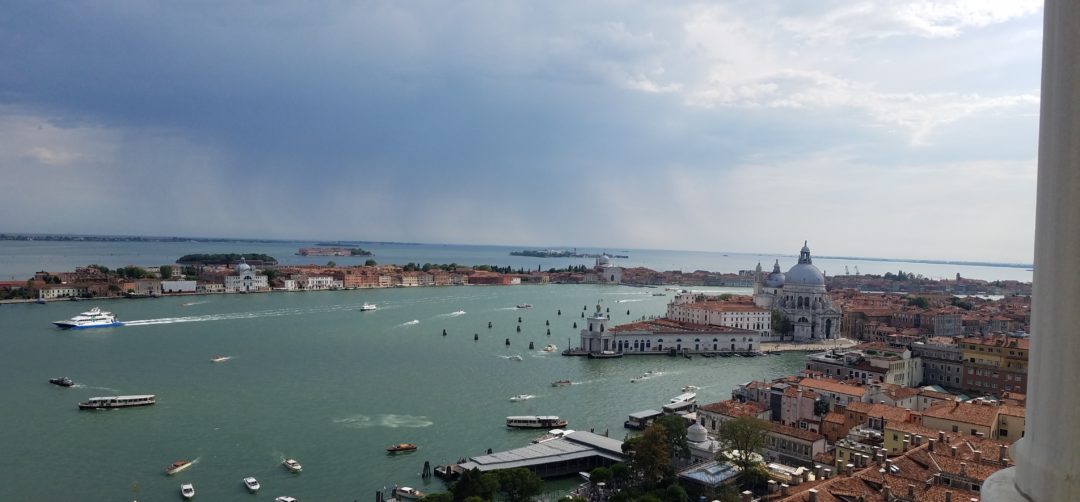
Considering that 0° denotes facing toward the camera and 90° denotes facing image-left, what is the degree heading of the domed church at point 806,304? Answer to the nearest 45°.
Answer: approximately 315°

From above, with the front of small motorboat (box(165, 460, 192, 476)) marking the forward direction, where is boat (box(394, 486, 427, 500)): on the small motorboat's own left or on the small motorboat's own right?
on the small motorboat's own left

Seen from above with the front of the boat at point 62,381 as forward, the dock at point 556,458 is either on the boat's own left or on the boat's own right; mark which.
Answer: on the boat's own left

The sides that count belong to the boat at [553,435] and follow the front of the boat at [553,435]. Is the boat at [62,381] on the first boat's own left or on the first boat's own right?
on the first boat's own right

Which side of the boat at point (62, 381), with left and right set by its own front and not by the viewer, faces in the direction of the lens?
left

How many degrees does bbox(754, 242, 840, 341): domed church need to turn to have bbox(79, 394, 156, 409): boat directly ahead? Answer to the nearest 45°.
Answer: approximately 90° to its right

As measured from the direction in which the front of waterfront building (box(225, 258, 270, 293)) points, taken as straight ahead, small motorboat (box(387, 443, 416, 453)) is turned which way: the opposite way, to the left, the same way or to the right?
to the right
